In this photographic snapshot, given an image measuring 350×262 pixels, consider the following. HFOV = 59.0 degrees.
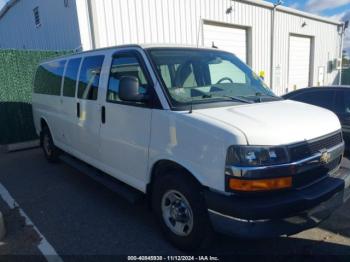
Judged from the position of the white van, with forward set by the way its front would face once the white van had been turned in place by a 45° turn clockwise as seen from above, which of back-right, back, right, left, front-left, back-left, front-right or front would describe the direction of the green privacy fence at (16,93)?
back-right

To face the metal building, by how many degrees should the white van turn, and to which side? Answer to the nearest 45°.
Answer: approximately 135° to its left

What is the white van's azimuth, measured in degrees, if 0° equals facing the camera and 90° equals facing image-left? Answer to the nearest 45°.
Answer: approximately 315°
